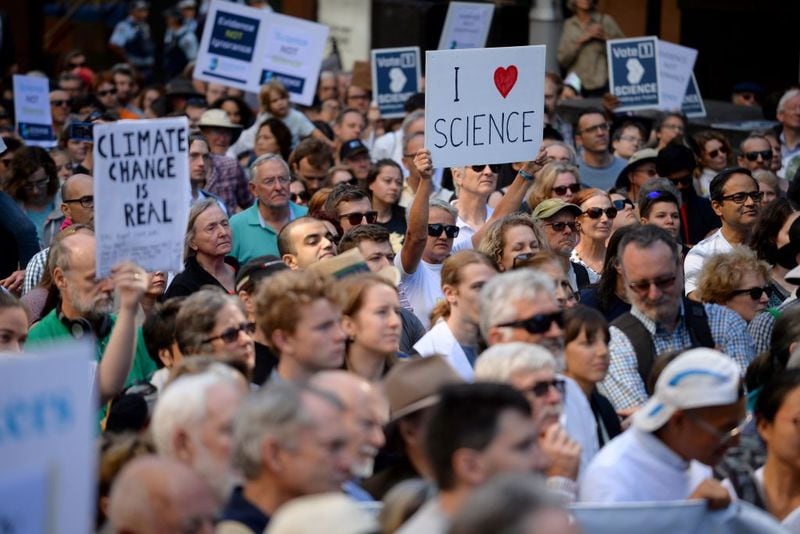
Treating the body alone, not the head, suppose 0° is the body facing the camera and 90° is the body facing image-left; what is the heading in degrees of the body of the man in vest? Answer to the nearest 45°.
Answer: approximately 0°

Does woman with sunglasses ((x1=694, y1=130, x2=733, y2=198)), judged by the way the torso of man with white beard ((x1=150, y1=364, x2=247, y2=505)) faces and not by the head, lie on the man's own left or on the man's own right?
on the man's own left

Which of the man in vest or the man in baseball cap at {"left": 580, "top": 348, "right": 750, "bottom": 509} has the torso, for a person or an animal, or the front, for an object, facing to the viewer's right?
the man in baseball cap

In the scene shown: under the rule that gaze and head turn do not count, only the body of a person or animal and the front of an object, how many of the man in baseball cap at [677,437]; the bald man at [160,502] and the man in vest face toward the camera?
1

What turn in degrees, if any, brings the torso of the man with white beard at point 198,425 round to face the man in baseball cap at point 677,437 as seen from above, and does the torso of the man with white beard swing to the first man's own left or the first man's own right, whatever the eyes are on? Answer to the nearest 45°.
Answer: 0° — they already face them

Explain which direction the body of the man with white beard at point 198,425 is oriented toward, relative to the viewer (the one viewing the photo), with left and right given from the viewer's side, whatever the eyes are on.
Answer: facing to the right of the viewer

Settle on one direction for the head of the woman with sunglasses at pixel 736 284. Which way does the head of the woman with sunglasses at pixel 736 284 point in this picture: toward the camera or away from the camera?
toward the camera

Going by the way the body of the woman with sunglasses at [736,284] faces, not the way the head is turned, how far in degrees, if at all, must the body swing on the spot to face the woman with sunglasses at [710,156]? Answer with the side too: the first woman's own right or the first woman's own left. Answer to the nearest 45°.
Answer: approximately 135° to the first woman's own left

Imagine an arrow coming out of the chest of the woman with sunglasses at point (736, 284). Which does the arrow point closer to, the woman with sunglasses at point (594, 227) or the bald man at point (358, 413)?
the bald man

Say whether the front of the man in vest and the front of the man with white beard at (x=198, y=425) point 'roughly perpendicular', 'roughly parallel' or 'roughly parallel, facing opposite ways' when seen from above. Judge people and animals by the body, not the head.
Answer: roughly perpendicular

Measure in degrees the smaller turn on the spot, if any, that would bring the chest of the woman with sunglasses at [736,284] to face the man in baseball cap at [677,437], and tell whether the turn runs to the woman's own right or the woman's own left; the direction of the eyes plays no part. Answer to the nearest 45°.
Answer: approximately 45° to the woman's own right

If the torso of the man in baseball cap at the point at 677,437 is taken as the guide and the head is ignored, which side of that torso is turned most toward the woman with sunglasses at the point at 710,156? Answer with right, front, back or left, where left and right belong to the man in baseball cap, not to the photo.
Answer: left

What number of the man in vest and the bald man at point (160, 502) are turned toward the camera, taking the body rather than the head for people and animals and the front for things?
1

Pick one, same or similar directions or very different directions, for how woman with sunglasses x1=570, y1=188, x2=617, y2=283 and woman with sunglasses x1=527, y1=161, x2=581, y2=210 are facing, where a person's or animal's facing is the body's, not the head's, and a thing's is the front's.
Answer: same or similar directions

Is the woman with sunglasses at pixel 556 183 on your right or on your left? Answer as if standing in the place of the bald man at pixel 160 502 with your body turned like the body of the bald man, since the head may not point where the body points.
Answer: on your left

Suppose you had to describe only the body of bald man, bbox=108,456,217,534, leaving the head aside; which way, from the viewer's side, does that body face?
to the viewer's right
